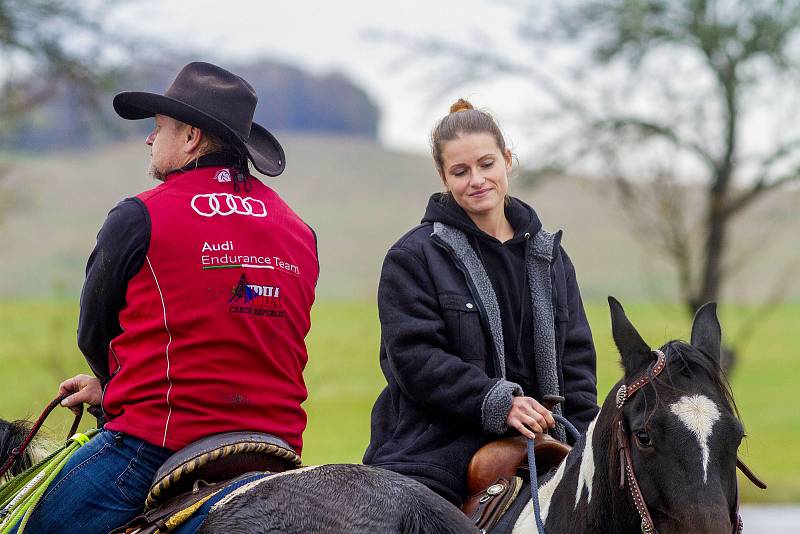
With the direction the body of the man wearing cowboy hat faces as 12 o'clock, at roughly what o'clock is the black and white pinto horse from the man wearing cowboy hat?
The black and white pinto horse is roughly at 5 o'clock from the man wearing cowboy hat.

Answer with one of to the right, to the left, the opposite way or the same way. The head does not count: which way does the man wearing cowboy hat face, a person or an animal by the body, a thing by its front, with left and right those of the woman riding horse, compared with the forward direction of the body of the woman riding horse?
the opposite way

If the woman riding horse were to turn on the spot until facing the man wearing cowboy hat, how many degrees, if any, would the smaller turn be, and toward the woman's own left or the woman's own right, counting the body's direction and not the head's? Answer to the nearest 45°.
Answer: approximately 90° to the woman's own right

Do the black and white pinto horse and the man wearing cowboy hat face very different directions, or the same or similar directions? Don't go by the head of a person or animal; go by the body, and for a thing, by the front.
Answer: very different directions

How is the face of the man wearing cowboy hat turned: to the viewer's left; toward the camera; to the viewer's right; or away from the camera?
to the viewer's left

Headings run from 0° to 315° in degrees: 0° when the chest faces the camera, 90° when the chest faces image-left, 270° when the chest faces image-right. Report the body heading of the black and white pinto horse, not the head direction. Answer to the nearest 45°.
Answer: approximately 315°

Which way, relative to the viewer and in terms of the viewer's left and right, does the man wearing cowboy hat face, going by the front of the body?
facing away from the viewer and to the left of the viewer

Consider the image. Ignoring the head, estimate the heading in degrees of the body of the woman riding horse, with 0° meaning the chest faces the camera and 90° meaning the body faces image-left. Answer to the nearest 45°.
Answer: approximately 315°

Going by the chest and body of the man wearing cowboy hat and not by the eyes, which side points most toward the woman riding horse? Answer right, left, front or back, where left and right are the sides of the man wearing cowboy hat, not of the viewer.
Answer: right
